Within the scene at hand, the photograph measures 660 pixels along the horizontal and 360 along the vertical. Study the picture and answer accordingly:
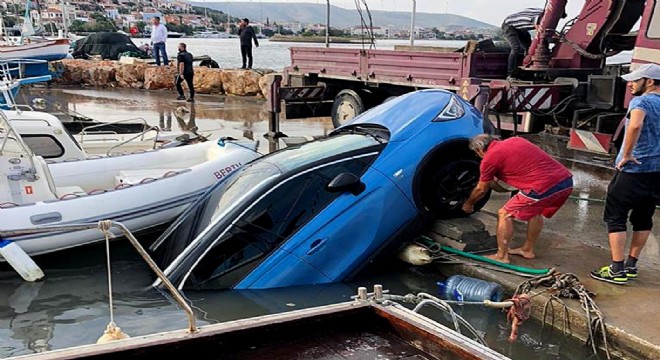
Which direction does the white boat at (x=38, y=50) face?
to the viewer's right

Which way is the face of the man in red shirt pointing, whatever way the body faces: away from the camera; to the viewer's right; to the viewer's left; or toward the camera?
to the viewer's left

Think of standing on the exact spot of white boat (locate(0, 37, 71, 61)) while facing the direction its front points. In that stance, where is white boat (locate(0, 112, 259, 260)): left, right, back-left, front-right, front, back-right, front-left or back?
right

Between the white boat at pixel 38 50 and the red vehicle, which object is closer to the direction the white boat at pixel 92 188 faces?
the red vehicle

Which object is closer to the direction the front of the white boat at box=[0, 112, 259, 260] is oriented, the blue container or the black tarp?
the blue container

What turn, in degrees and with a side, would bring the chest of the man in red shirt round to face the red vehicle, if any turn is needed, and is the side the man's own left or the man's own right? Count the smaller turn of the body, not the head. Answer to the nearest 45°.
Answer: approximately 90° to the man's own right

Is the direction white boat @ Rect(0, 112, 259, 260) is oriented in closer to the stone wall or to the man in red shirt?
the man in red shirt

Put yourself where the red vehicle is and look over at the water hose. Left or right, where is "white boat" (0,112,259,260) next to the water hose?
right

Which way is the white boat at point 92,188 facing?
to the viewer's right

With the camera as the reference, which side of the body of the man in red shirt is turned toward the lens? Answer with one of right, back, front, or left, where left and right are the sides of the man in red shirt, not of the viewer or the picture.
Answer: left

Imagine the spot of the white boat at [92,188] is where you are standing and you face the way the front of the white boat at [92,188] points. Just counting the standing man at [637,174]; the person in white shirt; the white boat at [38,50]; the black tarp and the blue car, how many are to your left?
3

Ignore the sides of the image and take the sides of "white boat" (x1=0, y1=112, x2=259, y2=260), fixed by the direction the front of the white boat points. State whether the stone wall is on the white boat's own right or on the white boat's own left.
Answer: on the white boat's own left

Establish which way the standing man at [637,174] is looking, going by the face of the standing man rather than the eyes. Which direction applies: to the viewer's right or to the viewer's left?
to the viewer's left
